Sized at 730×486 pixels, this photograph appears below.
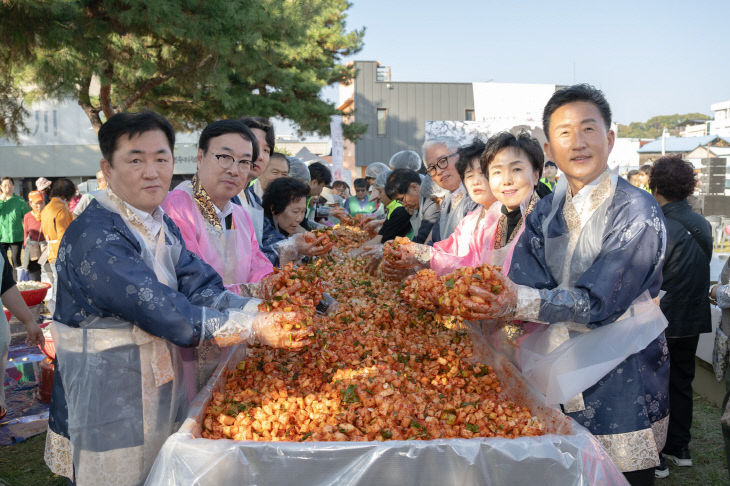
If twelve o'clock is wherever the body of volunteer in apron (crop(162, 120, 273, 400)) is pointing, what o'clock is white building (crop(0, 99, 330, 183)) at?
The white building is roughly at 7 o'clock from the volunteer in apron.

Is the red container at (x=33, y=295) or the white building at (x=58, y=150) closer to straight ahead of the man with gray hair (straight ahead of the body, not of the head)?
the red container

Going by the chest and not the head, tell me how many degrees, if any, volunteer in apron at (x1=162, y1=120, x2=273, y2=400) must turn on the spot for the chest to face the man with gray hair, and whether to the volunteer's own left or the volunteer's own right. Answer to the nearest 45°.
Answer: approximately 90° to the volunteer's own left

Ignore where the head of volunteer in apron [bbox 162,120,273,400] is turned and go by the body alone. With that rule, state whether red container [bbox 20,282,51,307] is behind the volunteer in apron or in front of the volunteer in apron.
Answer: behind

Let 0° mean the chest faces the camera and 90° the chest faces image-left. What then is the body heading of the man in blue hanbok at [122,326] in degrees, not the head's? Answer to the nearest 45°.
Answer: approximately 315°

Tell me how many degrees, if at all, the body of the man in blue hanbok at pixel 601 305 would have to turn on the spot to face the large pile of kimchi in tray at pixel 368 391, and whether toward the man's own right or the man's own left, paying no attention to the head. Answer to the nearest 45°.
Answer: approximately 45° to the man's own right
